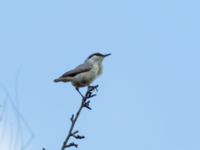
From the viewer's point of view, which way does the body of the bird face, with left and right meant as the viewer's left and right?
facing to the right of the viewer
